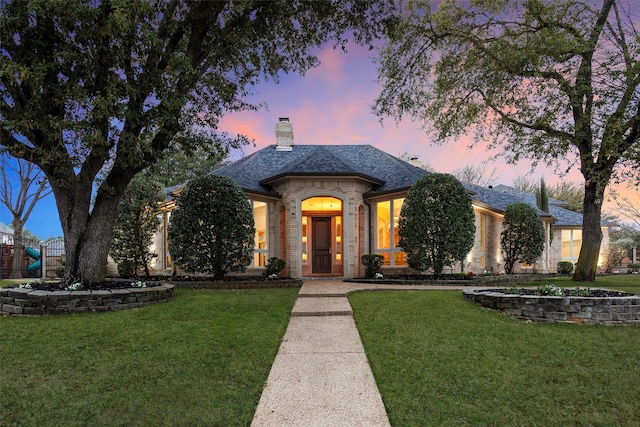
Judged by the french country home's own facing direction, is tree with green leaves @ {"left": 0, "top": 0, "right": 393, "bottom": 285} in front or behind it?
in front

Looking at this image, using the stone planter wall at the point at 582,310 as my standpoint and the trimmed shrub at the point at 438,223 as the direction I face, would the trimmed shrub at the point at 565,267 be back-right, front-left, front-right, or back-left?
front-right

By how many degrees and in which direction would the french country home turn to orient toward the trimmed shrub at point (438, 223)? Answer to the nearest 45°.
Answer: approximately 45° to its left

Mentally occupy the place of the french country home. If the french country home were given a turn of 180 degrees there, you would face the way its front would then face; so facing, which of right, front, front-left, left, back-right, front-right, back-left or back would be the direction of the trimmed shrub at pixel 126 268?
left

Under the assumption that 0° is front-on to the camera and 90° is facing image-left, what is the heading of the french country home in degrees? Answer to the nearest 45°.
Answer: approximately 0°

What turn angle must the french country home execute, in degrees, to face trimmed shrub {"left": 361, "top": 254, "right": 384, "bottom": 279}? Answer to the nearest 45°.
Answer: approximately 45° to its left

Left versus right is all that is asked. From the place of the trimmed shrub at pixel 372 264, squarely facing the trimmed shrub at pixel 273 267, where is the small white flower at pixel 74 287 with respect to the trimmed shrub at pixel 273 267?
left

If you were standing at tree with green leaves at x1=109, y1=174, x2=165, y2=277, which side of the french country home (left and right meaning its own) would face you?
right

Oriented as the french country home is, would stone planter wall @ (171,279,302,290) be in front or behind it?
in front

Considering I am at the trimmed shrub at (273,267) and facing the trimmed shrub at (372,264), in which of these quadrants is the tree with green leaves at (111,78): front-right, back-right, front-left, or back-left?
back-right
